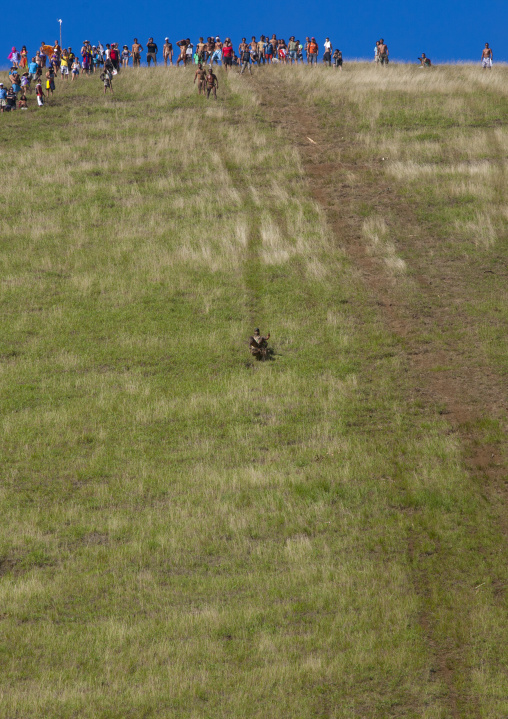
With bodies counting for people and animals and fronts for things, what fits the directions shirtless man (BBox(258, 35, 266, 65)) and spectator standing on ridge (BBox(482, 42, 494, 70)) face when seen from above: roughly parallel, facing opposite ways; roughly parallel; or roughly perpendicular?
roughly parallel

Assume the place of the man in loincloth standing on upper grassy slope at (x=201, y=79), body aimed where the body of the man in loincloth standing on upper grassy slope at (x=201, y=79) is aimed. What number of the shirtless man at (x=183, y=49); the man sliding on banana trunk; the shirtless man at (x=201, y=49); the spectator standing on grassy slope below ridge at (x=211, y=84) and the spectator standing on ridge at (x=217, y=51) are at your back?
3

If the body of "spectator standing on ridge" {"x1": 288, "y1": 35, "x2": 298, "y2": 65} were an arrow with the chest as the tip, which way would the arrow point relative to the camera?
toward the camera

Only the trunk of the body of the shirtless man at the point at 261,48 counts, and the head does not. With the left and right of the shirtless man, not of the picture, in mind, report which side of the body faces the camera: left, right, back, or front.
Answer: front

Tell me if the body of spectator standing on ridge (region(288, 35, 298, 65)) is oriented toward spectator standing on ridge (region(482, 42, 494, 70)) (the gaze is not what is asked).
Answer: no

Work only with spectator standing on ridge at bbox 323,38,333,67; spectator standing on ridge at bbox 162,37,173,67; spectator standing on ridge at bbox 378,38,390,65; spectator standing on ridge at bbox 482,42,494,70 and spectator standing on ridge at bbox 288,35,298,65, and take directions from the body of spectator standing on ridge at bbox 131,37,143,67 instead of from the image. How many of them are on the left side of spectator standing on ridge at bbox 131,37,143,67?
5

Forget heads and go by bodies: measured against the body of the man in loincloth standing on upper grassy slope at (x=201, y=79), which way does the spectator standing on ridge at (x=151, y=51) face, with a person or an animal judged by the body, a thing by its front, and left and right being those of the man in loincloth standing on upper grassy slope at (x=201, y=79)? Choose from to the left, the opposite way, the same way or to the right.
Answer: the same way

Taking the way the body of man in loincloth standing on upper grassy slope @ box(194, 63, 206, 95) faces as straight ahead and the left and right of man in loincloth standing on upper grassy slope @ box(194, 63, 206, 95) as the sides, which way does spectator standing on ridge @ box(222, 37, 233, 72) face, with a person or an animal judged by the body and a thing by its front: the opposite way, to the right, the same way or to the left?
the same way

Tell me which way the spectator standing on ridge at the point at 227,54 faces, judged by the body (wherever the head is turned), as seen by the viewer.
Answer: toward the camera

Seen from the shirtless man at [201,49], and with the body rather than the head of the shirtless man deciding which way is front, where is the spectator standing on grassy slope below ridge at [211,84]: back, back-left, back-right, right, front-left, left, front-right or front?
front

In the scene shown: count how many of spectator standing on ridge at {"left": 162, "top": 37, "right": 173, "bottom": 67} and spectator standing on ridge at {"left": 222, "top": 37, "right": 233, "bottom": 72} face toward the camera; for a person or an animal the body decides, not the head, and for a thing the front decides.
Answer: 2

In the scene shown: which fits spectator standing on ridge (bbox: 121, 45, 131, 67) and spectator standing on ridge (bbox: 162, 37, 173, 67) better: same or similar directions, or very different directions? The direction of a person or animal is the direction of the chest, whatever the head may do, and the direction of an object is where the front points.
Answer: same or similar directions

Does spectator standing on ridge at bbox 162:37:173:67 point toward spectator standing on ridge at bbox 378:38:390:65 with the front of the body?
no

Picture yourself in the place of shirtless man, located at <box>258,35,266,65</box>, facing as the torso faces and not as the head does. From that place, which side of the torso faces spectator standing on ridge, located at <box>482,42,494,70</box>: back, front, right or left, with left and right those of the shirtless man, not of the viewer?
left

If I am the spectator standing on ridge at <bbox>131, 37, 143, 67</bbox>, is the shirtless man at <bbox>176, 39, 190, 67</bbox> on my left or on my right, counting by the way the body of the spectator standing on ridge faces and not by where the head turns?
on my left
